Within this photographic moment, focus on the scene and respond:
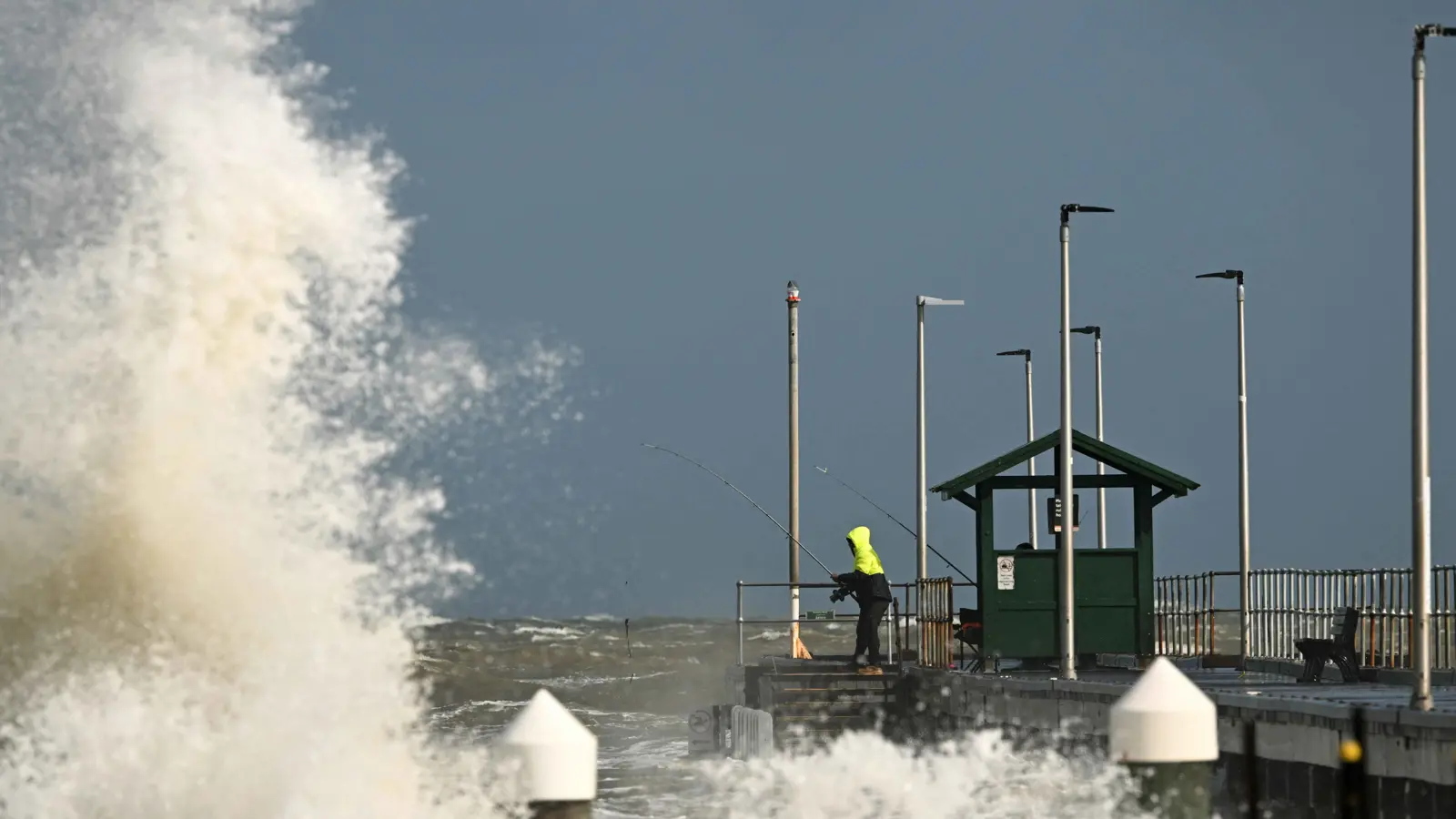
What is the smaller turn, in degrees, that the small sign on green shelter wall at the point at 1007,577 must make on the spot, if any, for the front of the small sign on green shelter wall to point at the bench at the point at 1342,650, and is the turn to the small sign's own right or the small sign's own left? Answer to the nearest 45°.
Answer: approximately 45° to the small sign's own left

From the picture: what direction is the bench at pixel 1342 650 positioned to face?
to the viewer's left

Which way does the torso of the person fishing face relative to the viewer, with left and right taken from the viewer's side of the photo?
facing to the left of the viewer

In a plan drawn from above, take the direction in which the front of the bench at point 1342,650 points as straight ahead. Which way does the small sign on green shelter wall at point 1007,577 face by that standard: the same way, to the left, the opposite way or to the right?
to the left

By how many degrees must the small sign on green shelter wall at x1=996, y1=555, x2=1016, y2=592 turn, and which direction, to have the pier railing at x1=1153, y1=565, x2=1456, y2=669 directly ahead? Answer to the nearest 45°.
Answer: approximately 135° to its left

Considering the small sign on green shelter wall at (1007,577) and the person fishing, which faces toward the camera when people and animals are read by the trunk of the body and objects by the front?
the small sign on green shelter wall

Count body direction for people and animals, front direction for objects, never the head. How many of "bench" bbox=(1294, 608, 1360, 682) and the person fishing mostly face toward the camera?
0

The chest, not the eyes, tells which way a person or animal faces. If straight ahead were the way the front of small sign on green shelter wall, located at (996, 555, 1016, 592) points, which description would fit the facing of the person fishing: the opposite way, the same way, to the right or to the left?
to the right

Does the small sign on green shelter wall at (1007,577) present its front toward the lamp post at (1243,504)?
no

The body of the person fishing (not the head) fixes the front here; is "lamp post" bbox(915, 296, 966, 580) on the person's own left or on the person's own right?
on the person's own right

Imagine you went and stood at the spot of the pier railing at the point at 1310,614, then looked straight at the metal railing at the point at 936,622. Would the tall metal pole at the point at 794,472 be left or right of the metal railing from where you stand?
right

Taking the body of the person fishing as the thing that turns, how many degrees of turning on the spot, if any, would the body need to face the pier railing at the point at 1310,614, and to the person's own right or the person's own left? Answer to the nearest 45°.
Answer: approximately 180°

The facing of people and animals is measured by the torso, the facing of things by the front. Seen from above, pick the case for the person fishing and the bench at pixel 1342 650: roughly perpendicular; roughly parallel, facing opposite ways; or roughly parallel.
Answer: roughly parallel

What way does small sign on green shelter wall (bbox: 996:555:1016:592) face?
toward the camera

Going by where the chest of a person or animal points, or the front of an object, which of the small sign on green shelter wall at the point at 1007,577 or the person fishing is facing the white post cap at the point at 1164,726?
the small sign on green shelter wall

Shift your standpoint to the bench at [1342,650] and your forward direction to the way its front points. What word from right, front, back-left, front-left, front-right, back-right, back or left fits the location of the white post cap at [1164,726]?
left
